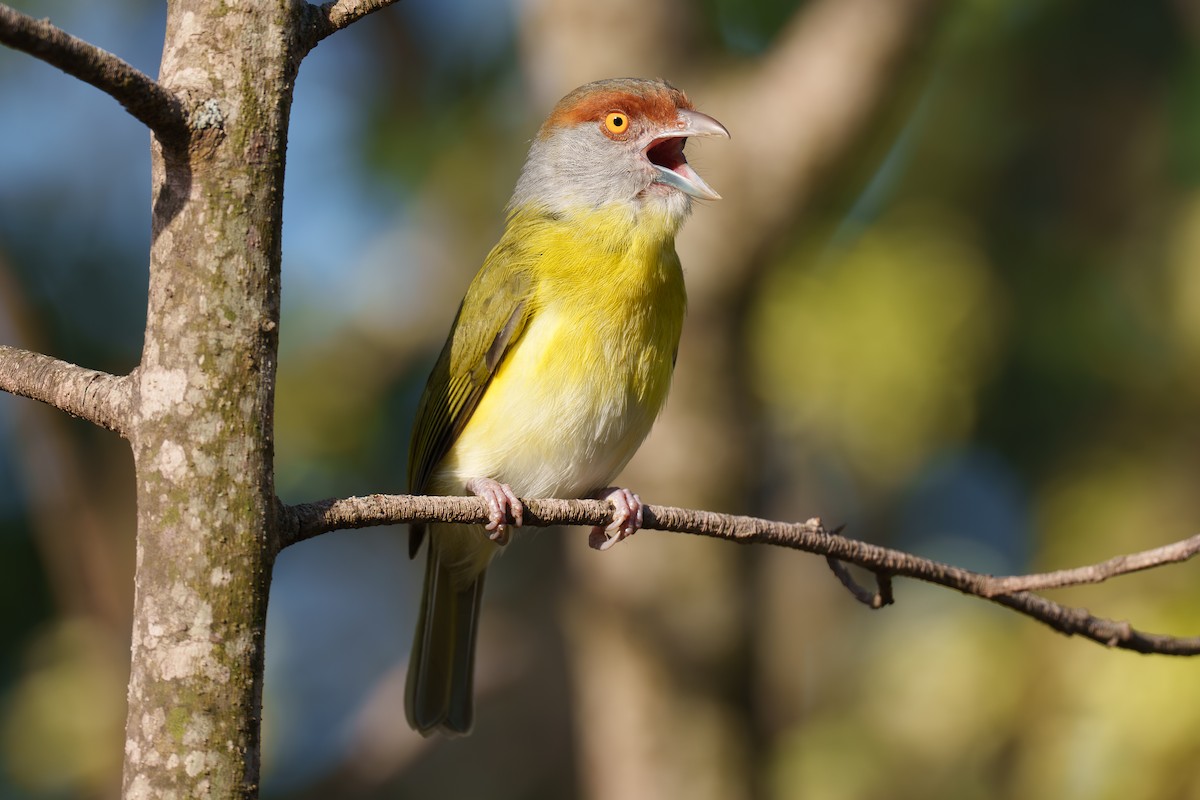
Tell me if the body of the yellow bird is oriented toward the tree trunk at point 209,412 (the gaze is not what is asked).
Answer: no
